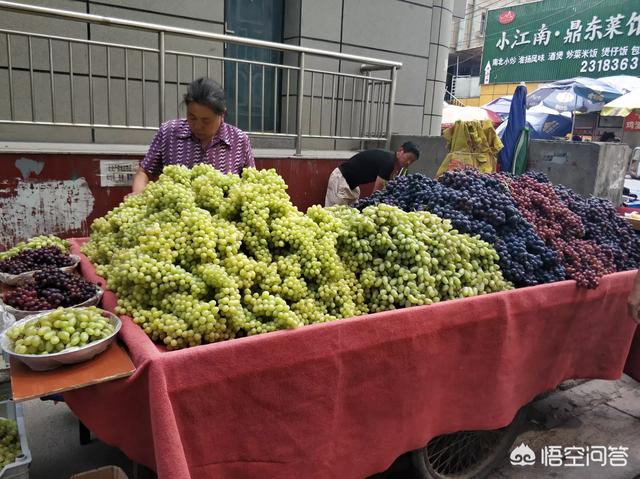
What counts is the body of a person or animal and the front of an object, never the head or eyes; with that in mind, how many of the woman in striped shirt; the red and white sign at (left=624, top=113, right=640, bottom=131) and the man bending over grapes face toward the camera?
2

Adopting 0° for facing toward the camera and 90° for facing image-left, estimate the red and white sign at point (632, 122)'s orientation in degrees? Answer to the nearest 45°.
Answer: approximately 0°

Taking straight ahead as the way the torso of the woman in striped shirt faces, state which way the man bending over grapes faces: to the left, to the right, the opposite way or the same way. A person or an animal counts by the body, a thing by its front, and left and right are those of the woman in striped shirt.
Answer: to the left

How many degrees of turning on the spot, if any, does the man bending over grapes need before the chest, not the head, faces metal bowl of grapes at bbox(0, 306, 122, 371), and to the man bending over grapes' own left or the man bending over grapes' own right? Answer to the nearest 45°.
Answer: approximately 90° to the man bending over grapes' own right

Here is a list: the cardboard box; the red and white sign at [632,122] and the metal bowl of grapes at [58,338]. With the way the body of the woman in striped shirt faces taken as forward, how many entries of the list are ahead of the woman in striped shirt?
2

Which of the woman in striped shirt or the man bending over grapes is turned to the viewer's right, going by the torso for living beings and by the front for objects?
the man bending over grapes

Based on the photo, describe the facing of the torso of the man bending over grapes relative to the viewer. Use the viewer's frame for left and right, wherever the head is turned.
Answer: facing to the right of the viewer

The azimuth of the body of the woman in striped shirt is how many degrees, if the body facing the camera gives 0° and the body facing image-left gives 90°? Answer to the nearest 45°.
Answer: approximately 0°

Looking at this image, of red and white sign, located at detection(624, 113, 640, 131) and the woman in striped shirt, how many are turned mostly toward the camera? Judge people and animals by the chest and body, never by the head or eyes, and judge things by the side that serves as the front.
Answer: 2

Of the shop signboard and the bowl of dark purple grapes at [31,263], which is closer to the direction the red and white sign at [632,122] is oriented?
the bowl of dark purple grapes

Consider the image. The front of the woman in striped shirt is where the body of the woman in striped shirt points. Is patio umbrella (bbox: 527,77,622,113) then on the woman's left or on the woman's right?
on the woman's left

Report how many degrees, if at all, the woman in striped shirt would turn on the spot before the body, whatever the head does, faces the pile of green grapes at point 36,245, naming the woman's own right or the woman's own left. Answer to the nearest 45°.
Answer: approximately 45° to the woman's own right
